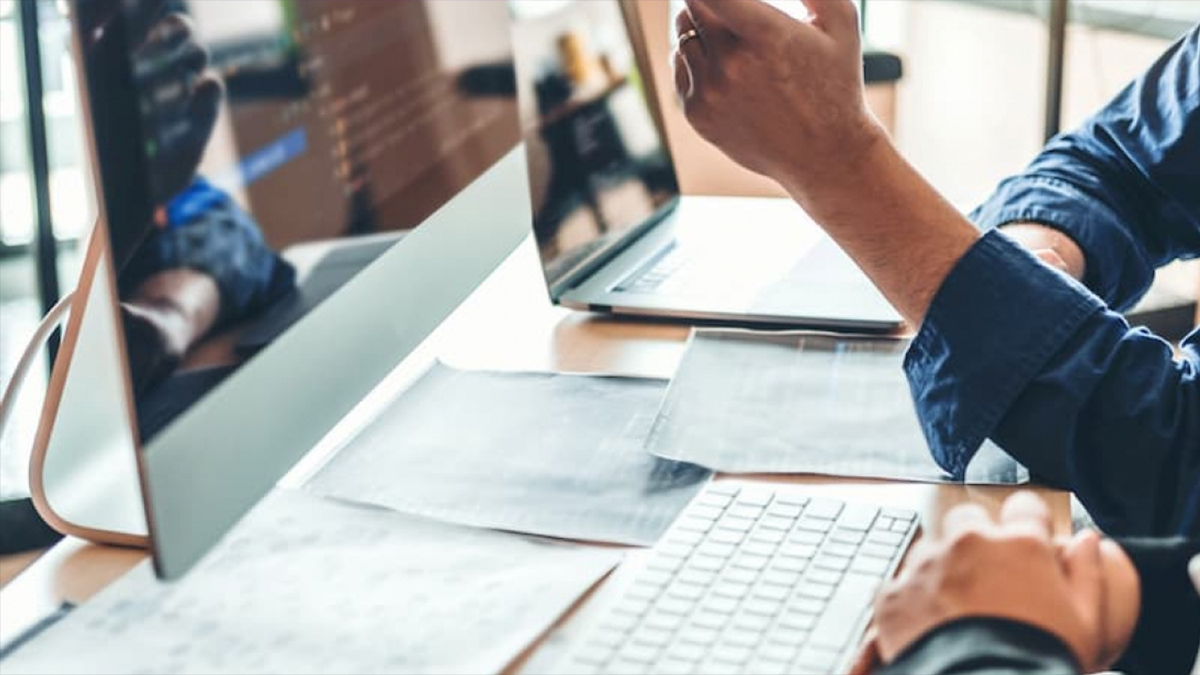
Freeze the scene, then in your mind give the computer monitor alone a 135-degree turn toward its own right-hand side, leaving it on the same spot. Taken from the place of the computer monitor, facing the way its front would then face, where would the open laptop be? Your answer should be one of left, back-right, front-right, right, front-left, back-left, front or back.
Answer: back-right

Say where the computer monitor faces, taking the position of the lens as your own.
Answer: facing the viewer and to the right of the viewer
